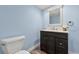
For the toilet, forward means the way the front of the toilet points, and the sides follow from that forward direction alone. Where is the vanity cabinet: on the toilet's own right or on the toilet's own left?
on the toilet's own left

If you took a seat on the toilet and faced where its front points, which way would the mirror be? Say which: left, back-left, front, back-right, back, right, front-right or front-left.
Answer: left

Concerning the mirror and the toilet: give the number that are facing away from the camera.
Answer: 0

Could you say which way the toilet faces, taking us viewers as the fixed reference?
facing the viewer and to the right of the viewer

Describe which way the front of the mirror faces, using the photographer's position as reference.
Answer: facing the viewer and to the left of the viewer
